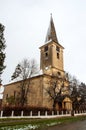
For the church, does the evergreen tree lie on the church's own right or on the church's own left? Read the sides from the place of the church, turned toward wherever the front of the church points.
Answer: on the church's own right

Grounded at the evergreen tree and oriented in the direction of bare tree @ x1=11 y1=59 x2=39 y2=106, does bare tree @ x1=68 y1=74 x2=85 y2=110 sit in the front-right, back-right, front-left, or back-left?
front-right

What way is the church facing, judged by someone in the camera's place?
facing the viewer and to the right of the viewer

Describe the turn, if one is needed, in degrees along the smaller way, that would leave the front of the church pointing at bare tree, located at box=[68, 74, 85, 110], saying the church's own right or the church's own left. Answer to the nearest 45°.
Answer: approximately 45° to the church's own left

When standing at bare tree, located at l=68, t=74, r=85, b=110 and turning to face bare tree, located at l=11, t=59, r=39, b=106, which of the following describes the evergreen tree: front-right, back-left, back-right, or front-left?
front-left
